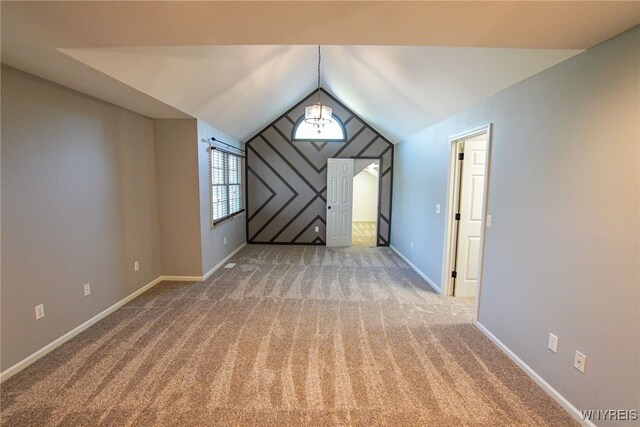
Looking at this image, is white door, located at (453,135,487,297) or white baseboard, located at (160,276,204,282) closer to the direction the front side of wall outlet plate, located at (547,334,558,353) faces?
the white baseboard

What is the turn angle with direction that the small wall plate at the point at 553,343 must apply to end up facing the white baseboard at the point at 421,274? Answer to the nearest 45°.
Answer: approximately 90° to its right

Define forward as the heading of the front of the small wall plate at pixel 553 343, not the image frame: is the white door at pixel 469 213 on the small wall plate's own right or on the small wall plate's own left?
on the small wall plate's own right

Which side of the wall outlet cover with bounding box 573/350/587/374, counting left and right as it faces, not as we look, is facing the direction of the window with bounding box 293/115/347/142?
right

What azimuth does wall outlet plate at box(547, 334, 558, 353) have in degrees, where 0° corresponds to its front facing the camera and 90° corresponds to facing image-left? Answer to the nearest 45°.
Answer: approximately 45°

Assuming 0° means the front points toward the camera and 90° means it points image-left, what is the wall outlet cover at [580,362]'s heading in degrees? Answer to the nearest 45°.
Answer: approximately 45°
